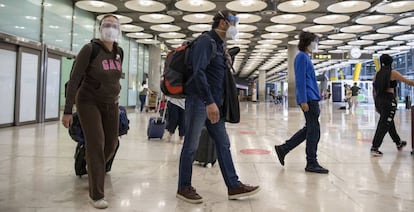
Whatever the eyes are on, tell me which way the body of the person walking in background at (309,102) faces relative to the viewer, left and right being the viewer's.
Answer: facing to the right of the viewer

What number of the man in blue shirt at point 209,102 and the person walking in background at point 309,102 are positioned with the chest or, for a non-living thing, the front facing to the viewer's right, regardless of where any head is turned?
2

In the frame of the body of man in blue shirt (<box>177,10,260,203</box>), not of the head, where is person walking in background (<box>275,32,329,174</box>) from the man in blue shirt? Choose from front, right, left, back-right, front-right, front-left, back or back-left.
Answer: front-left

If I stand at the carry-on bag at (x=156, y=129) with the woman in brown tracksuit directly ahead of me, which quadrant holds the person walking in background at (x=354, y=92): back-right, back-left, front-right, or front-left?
back-left

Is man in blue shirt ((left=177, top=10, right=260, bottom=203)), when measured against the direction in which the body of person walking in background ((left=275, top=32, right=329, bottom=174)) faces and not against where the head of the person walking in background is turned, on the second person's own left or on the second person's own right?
on the second person's own right

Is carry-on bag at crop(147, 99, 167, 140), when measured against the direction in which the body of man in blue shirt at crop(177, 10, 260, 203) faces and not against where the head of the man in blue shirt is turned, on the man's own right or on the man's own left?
on the man's own left

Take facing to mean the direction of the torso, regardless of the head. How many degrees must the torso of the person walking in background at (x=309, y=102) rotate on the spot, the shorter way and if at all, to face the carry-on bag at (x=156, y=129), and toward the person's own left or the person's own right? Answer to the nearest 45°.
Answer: approximately 135° to the person's own left
